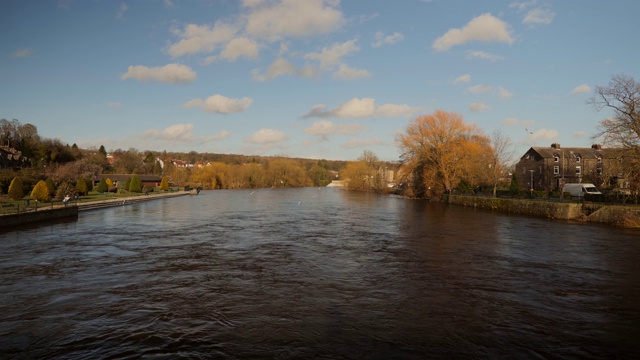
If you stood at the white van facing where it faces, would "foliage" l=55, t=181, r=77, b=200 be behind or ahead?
behind

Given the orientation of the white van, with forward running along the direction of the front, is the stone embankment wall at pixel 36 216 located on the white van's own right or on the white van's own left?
on the white van's own right

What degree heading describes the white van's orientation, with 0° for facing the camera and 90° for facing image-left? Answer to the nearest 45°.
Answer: approximately 270°

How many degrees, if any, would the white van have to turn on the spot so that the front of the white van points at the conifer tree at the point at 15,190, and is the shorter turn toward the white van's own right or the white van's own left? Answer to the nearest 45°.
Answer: approximately 135° to the white van's own right

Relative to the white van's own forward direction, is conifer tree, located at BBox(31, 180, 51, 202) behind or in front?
behind
